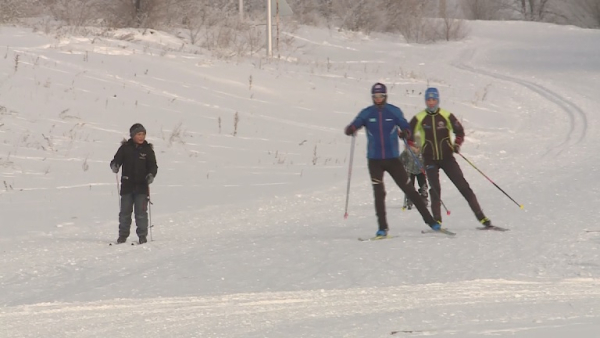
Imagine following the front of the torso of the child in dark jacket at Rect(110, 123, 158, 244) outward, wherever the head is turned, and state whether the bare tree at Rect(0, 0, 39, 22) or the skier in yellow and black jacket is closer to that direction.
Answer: the skier in yellow and black jacket

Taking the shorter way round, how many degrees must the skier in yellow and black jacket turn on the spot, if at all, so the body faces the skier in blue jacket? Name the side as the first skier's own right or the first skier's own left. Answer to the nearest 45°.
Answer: approximately 45° to the first skier's own right

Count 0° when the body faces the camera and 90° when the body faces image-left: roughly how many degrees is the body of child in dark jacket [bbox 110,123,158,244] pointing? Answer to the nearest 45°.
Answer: approximately 0°

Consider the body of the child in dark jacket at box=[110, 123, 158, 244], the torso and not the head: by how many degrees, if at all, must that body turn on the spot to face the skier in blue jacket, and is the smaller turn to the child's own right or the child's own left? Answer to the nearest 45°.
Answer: approximately 90° to the child's own left

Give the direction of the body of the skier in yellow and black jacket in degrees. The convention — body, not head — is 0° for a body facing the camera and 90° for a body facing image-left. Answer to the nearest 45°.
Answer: approximately 0°

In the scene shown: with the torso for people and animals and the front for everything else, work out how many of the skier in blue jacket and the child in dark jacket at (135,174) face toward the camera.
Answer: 2

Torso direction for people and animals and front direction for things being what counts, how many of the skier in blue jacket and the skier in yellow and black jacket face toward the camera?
2

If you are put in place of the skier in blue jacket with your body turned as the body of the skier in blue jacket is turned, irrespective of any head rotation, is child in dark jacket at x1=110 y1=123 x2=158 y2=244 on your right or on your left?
on your right
